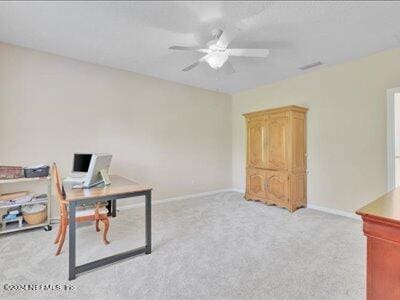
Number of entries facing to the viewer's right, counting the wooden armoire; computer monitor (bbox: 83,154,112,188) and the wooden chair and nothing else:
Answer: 1

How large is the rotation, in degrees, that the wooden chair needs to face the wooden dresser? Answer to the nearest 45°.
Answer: approximately 45° to its right

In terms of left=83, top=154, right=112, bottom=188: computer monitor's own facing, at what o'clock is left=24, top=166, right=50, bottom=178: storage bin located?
The storage bin is roughly at 12 o'clock from the computer monitor.

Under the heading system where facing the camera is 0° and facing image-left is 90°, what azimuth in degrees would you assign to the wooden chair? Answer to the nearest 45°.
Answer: approximately 270°

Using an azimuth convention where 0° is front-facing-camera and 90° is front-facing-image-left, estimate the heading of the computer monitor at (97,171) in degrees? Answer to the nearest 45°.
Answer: approximately 135°

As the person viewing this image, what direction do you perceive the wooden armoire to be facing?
facing the viewer and to the left of the viewer

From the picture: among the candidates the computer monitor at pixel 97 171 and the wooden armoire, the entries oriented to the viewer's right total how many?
0

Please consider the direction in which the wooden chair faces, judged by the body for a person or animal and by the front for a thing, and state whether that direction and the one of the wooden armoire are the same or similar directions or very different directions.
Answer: very different directions

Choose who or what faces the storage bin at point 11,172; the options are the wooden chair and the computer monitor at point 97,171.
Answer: the computer monitor

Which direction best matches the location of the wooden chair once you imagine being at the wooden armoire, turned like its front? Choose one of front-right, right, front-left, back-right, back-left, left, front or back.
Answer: front
